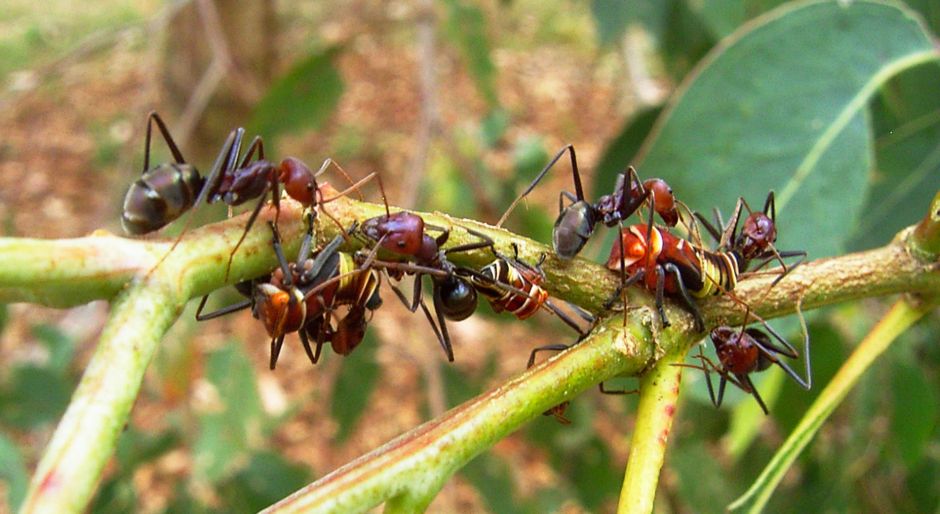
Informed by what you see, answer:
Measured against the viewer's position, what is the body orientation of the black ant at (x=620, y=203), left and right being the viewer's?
facing to the right of the viewer

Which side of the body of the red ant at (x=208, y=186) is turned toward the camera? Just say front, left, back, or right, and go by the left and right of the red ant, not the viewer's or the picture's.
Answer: right

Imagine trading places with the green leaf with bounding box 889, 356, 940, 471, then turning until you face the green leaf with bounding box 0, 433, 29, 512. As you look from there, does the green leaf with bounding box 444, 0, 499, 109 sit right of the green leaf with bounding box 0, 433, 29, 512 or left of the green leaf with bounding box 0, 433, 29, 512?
right

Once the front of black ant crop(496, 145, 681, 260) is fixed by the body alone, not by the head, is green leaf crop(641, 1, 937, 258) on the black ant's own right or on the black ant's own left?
on the black ant's own left

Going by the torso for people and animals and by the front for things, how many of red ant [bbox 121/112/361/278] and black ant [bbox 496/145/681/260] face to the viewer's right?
2

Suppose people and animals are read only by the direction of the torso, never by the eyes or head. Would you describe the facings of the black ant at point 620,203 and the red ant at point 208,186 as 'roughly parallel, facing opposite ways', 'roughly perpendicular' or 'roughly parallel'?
roughly parallel

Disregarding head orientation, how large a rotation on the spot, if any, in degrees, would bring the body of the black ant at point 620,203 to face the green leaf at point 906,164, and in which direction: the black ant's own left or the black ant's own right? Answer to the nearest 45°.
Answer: approximately 45° to the black ant's own left

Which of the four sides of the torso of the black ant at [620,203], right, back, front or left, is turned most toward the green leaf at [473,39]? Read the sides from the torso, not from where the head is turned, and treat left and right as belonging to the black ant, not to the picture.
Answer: left

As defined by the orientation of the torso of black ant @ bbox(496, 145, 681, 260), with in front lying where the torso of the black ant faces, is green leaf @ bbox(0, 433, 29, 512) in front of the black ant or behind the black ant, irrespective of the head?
behind

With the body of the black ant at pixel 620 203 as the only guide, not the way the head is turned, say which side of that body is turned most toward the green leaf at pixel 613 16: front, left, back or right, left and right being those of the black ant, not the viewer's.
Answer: left
